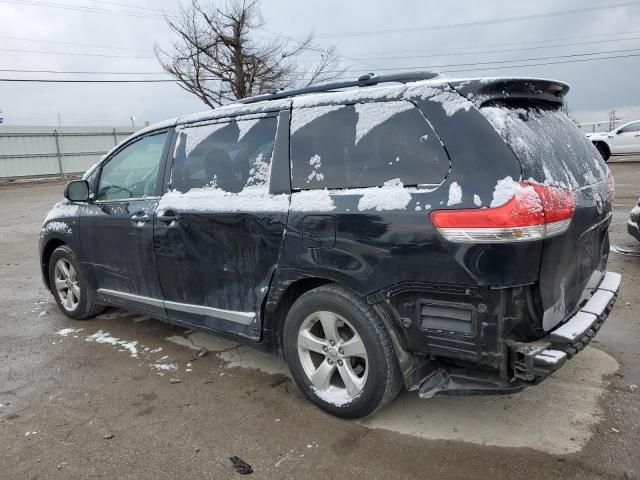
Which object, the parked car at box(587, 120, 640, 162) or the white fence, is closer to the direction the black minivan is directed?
the white fence

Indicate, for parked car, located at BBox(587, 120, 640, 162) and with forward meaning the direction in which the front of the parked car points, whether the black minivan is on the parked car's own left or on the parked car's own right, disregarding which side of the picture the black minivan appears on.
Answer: on the parked car's own left

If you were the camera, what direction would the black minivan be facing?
facing away from the viewer and to the left of the viewer

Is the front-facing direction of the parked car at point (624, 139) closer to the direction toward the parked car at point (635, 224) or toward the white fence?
the white fence

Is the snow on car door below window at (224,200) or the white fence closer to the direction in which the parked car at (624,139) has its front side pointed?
the white fence

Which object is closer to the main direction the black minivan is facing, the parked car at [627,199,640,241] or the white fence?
the white fence

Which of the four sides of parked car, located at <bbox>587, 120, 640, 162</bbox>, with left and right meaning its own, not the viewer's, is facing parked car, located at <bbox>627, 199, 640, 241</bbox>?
left
